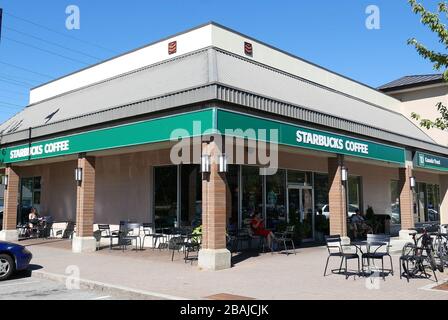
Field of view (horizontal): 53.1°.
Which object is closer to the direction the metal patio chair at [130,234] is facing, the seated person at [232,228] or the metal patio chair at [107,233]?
the metal patio chair

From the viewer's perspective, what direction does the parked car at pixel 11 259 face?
to the viewer's right

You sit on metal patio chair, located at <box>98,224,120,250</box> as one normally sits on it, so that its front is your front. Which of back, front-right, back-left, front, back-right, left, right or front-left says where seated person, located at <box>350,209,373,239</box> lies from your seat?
front-left

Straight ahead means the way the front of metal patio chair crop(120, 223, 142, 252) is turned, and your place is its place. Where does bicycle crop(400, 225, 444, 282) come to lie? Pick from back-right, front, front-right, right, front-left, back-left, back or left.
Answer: left

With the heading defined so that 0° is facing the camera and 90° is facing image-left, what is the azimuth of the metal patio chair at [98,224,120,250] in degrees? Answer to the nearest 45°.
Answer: approximately 315°

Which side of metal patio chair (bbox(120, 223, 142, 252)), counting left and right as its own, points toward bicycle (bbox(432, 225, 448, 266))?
left

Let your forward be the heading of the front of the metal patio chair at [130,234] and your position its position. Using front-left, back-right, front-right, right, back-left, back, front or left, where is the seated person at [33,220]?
right

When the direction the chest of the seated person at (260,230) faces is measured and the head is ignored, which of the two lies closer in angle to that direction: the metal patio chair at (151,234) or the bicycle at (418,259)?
the bicycle

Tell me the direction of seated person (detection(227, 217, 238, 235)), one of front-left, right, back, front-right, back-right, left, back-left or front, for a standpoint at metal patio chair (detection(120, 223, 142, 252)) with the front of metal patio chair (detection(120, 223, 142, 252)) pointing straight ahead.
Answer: left
